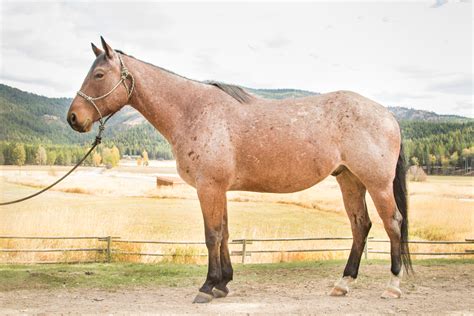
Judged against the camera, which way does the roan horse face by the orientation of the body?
to the viewer's left

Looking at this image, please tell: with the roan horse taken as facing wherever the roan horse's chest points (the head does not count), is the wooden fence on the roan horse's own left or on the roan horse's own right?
on the roan horse's own right

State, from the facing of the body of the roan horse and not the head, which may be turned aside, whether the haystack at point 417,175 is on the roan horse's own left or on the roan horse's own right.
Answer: on the roan horse's own right
